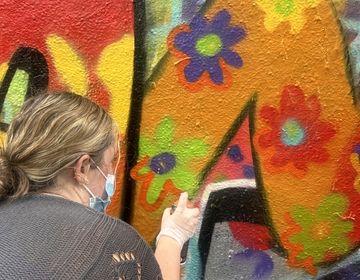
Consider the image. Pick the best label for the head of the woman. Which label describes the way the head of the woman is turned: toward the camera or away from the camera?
away from the camera

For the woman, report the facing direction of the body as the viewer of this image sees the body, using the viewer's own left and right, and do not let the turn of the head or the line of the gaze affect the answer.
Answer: facing away from the viewer and to the right of the viewer
